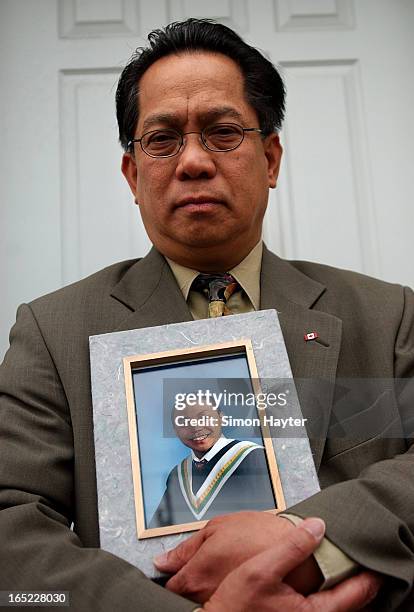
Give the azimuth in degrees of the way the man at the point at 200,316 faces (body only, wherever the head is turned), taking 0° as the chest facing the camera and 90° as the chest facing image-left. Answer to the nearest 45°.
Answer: approximately 0°
